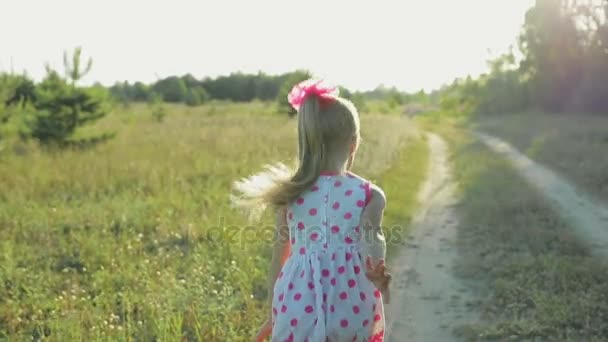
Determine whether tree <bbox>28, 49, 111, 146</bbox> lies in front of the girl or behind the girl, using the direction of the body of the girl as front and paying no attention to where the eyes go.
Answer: in front

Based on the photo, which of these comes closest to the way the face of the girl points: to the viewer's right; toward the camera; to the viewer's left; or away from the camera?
away from the camera

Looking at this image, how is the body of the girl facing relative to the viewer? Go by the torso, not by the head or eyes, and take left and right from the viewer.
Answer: facing away from the viewer
